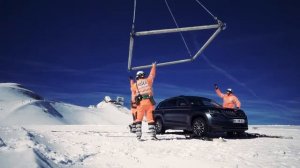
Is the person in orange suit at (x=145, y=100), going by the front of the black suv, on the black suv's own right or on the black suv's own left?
on the black suv's own right

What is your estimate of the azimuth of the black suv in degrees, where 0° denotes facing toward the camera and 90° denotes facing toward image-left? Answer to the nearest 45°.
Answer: approximately 315°
